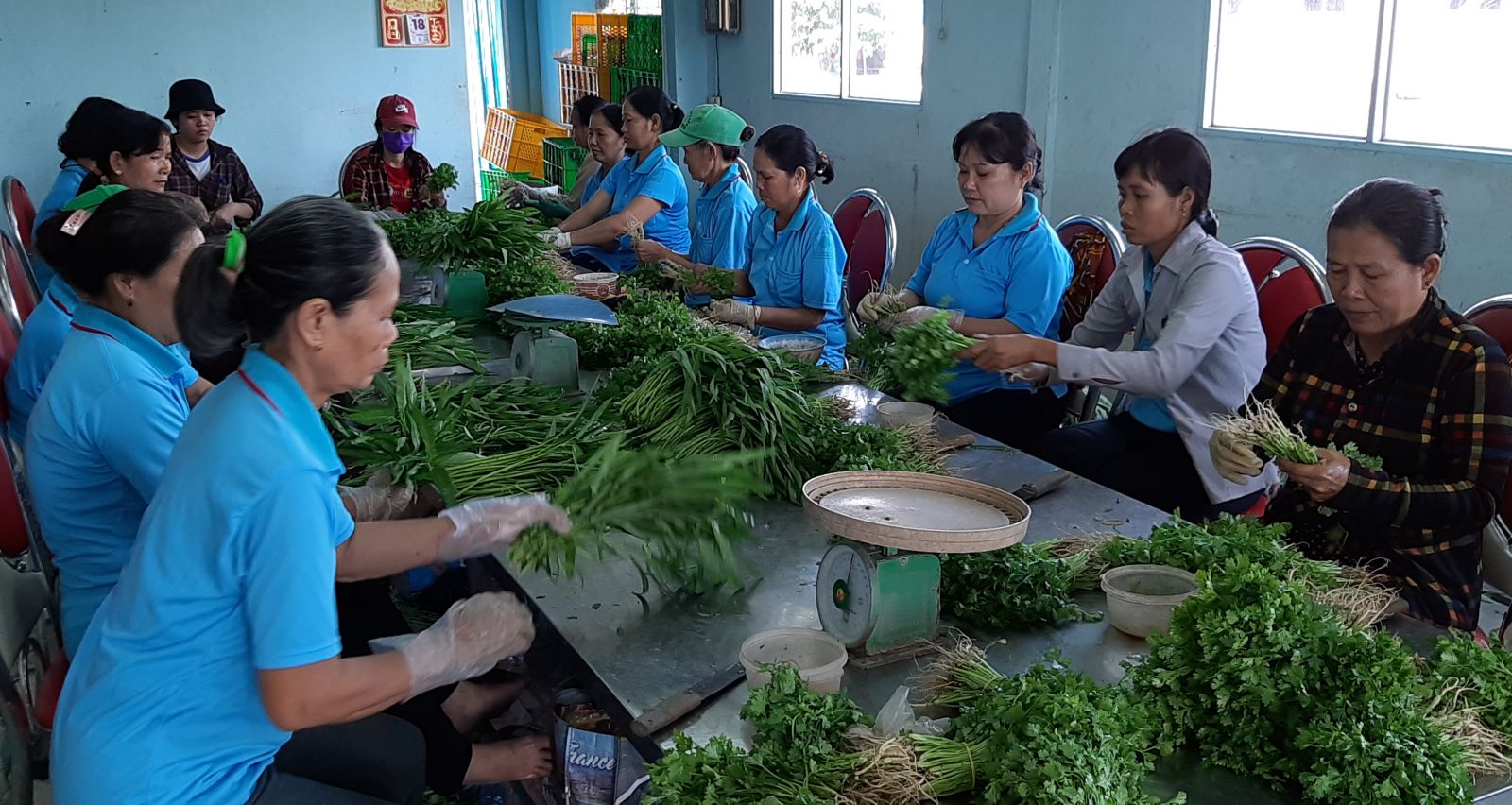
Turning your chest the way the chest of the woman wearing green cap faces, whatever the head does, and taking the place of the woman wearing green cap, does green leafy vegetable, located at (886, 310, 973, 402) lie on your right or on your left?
on your left

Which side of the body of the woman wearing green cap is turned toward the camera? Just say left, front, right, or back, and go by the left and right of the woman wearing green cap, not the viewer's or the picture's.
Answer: left

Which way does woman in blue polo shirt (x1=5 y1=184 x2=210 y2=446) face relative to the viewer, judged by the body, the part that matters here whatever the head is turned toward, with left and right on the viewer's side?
facing to the right of the viewer

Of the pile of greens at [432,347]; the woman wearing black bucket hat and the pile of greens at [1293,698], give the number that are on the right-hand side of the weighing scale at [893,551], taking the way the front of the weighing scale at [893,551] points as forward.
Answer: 2

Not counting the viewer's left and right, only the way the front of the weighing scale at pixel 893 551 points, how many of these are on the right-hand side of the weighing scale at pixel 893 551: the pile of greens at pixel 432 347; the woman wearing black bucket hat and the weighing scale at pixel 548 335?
3

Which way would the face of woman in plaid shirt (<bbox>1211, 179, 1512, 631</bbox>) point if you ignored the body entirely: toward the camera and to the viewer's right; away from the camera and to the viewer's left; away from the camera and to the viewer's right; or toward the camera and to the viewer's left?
toward the camera and to the viewer's left

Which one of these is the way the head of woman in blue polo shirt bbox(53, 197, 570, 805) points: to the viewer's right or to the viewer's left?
to the viewer's right

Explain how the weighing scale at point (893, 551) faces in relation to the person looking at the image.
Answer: facing the viewer and to the left of the viewer

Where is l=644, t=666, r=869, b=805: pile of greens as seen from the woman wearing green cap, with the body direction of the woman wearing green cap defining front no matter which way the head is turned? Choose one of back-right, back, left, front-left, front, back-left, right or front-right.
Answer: left

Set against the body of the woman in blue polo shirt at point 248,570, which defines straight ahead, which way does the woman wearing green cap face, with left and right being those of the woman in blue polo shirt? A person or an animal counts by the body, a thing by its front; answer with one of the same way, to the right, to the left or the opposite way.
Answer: the opposite way

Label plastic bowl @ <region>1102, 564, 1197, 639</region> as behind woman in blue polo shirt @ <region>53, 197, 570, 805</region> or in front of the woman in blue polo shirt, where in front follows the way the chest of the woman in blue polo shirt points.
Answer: in front

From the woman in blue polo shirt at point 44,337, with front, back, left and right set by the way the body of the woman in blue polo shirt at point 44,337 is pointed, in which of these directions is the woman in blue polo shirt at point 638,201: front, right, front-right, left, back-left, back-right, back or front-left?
front-left

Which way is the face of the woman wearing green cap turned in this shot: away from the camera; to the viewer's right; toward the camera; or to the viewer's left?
to the viewer's left

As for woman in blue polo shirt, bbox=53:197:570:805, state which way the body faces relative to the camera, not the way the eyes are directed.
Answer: to the viewer's right
